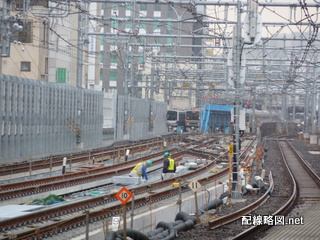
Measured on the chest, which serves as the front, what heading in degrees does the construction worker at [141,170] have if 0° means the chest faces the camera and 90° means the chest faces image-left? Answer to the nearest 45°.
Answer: approximately 270°

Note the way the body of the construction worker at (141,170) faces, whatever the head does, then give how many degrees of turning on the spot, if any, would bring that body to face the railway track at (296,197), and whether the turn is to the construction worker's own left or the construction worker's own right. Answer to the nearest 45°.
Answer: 0° — they already face it

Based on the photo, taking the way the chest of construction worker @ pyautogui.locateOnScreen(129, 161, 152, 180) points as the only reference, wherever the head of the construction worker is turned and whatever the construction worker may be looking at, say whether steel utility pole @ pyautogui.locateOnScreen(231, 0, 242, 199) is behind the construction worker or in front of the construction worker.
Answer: in front

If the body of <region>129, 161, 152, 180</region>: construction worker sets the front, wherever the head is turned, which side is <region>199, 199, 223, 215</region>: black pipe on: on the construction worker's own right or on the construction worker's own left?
on the construction worker's own right

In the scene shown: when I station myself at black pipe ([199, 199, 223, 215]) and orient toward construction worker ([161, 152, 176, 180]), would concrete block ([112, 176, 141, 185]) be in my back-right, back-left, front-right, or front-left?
front-left
